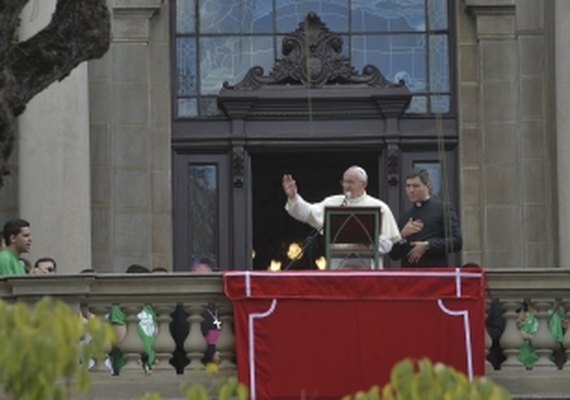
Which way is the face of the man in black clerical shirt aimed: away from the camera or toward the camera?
toward the camera

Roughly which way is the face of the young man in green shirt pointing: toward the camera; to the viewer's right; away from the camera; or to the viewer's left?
to the viewer's right

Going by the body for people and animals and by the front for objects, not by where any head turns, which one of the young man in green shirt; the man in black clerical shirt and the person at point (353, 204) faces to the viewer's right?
the young man in green shirt

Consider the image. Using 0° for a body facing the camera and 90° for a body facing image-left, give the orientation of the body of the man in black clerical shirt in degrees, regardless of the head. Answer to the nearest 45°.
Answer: approximately 45°

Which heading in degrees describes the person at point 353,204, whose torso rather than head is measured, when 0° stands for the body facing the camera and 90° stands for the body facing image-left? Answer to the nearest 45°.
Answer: approximately 45°

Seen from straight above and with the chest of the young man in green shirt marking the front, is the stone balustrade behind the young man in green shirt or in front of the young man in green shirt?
in front

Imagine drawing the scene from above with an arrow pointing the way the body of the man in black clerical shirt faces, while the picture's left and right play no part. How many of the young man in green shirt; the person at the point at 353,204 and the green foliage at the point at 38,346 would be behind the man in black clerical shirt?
0
